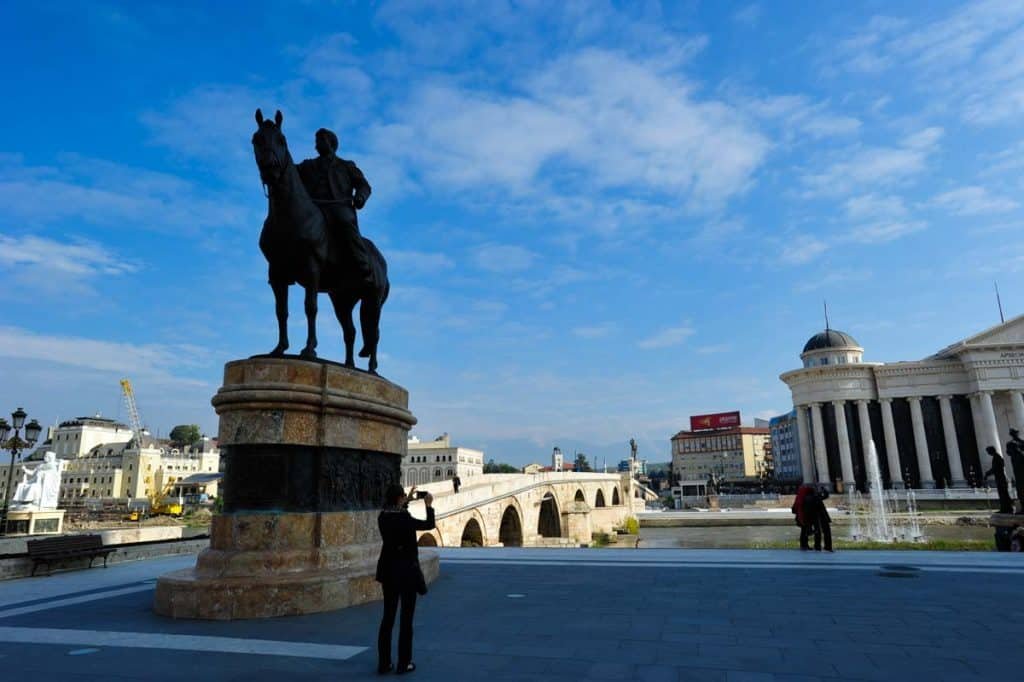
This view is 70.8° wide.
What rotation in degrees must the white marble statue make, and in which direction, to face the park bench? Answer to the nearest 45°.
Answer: approximately 45° to its left

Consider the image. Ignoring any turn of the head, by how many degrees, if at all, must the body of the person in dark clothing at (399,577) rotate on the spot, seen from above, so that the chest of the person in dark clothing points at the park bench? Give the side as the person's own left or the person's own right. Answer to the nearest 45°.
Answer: approximately 90° to the person's own left

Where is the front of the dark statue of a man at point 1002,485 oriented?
to the viewer's left

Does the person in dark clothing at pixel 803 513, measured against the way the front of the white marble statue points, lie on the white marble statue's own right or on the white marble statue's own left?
on the white marble statue's own left

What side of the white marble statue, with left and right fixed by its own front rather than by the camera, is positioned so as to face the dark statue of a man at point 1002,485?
left

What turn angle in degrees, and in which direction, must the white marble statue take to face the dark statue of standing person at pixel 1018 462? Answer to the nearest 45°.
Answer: approximately 90° to its left

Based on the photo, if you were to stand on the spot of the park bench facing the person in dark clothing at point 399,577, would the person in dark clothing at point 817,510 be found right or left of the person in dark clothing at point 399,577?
left

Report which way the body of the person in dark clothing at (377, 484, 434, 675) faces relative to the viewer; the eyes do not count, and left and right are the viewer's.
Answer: facing away from the viewer and to the right of the viewer

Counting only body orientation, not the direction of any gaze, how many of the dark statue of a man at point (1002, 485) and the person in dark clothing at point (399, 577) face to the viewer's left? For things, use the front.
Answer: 1
